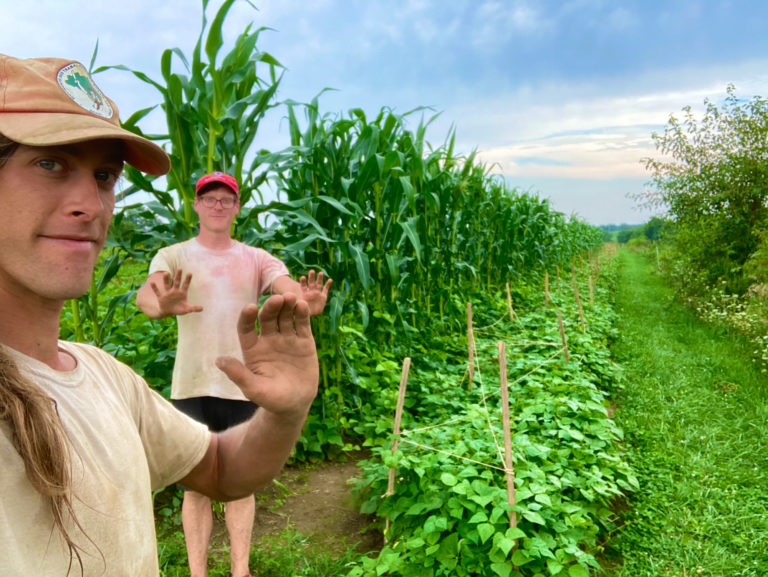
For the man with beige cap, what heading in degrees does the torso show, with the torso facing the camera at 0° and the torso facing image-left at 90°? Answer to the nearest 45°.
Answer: approximately 315°

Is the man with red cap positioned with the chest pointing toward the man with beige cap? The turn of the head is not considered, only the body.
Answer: yes

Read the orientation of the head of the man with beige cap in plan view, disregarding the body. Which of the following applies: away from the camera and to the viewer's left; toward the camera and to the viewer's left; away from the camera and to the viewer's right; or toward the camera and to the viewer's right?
toward the camera and to the viewer's right

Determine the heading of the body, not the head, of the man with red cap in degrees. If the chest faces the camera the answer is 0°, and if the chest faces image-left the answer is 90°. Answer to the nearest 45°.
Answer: approximately 0°

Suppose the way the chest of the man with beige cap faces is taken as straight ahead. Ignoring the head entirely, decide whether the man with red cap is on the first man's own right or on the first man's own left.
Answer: on the first man's own left
